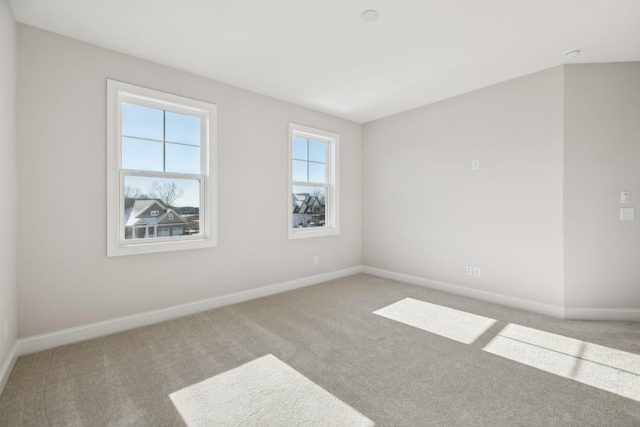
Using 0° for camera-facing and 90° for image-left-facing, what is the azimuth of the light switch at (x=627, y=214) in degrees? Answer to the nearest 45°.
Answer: approximately 0°

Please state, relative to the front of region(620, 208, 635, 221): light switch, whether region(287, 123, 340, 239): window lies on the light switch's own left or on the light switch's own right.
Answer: on the light switch's own right

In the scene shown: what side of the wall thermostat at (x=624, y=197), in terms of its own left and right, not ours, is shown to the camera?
front

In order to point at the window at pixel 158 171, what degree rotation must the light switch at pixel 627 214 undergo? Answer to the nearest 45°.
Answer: approximately 45° to its right

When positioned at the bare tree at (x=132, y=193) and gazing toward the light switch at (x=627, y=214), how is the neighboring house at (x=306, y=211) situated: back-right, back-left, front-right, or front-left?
front-left

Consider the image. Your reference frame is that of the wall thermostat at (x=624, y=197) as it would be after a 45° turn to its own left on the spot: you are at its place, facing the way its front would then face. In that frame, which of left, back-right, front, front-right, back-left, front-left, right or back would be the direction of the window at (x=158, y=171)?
right

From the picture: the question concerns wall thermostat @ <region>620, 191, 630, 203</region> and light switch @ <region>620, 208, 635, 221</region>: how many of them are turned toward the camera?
2
